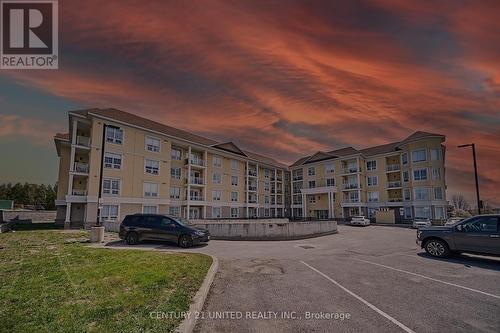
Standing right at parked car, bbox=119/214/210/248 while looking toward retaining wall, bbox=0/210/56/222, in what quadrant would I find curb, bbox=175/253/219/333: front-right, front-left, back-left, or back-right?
back-left

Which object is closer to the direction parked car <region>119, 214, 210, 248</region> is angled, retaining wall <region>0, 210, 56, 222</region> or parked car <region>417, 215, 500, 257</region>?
the parked car

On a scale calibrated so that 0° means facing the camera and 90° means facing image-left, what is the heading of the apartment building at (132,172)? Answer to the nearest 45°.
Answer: approximately 315°

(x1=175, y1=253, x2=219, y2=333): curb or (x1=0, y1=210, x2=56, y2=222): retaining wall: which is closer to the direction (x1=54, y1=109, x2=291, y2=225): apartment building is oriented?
the curb

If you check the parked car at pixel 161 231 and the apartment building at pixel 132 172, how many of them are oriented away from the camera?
0

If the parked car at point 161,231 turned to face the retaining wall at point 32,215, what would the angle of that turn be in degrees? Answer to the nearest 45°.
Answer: approximately 180°

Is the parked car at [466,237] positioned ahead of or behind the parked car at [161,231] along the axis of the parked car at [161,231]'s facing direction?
ahead

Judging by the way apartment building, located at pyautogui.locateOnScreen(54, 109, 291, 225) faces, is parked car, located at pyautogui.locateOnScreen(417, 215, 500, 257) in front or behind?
in front

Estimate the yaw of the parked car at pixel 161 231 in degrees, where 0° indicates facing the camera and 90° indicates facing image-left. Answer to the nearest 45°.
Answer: approximately 315°

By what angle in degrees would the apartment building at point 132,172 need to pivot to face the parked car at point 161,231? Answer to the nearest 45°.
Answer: approximately 45° to its right

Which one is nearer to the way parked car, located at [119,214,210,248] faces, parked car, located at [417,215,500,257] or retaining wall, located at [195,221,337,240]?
the parked car

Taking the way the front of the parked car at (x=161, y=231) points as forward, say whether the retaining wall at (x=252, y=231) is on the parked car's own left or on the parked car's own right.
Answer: on the parked car's own left

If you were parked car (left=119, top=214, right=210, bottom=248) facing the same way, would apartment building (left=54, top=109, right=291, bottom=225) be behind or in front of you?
behind

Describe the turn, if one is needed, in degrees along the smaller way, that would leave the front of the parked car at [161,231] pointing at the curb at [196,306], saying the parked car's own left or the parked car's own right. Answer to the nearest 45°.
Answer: approximately 45° to the parked car's own right

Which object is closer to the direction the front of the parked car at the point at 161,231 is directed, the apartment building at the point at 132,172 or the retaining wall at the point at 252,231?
the retaining wall

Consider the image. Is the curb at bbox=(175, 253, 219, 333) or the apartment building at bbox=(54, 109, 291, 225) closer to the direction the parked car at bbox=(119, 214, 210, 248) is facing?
the curb
